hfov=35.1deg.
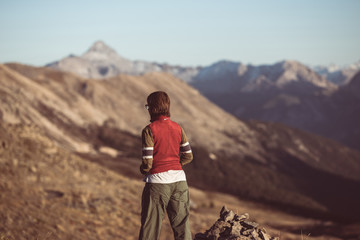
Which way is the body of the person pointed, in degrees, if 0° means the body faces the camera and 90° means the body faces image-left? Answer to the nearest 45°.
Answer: approximately 180°

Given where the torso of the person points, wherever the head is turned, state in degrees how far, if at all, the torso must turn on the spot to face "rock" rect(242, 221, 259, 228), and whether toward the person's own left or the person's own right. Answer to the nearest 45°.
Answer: approximately 45° to the person's own right

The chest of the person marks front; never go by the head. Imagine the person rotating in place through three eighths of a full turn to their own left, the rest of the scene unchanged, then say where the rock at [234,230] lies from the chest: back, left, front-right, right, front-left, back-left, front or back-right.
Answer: back
